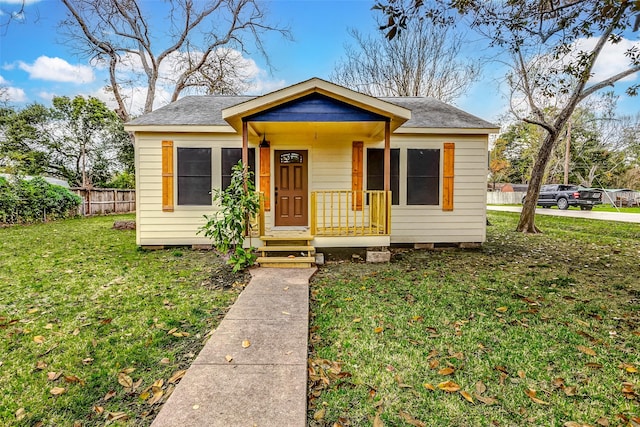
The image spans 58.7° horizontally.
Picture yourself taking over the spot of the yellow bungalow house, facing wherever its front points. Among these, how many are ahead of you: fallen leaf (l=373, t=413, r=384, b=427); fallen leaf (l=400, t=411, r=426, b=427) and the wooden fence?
2

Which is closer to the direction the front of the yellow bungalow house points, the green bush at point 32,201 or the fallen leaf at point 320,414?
the fallen leaf

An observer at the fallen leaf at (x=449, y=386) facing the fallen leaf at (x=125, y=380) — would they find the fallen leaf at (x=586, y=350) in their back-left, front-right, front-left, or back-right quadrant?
back-right

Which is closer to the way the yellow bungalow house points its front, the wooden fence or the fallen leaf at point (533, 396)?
the fallen leaf

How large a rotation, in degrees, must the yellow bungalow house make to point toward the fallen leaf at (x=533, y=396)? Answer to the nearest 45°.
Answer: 0° — it already faces it

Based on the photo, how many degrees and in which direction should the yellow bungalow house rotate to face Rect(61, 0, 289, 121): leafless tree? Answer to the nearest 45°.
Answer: approximately 135° to its right

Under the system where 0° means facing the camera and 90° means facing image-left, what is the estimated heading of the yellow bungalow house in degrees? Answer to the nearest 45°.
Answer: approximately 0°
